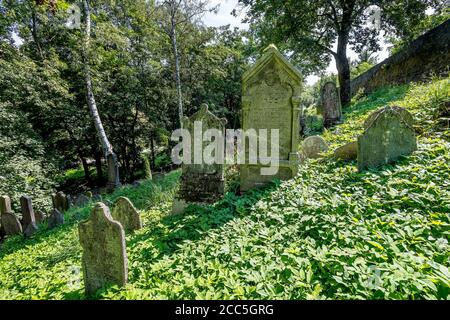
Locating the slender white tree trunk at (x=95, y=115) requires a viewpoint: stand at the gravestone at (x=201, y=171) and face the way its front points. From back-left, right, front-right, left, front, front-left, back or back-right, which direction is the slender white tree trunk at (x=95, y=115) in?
back-right

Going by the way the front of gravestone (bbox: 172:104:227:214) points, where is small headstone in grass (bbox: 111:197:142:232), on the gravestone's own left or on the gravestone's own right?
on the gravestone's own right

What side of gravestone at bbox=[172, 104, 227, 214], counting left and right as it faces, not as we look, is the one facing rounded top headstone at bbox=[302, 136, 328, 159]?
left

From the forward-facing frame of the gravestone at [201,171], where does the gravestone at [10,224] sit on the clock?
the gravestone at [10,224] is roughly at 4 o'clock from the gravestone at [201,171].

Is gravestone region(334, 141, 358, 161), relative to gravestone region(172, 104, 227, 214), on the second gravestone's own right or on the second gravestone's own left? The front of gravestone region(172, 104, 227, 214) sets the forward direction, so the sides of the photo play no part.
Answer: on the second gravestone's own left

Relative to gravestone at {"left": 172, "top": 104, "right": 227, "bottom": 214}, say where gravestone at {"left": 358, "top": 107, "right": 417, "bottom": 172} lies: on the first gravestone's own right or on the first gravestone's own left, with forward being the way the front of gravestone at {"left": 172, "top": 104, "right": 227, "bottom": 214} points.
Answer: on the first gravestone's own left

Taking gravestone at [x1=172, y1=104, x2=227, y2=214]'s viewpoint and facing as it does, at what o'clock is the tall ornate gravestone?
The tall ornate gravestone is roughly at 9 o'clock from the gravestone.

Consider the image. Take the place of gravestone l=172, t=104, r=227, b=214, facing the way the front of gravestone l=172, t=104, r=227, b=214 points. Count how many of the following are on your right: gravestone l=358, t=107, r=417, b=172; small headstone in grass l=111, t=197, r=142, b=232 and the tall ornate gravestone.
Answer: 1

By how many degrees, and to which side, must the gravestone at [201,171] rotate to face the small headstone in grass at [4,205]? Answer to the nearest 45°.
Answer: approximately 135° to its right

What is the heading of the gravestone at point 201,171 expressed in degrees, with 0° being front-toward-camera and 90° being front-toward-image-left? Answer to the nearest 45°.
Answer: approximately 0°

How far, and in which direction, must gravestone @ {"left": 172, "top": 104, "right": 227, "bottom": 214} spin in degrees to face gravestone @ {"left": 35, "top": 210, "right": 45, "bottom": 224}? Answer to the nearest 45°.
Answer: approximately 135° to its right

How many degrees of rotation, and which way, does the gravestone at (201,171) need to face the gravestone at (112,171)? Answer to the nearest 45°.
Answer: approximately 135° to its right

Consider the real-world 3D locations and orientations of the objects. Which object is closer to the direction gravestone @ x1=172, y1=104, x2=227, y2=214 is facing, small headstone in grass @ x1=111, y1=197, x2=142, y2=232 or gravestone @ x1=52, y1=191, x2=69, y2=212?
the small headstone in grass

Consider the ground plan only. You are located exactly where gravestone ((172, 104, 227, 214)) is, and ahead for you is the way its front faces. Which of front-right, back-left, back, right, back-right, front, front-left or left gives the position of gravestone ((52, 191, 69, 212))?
back-right
